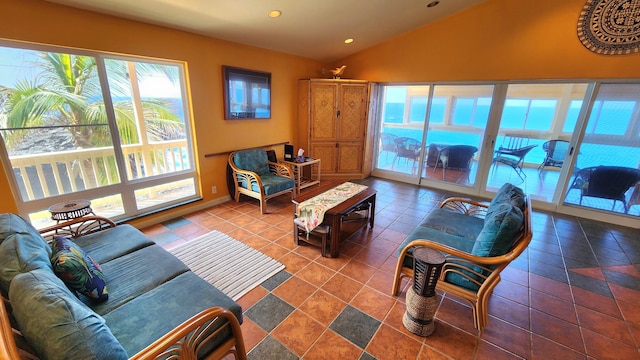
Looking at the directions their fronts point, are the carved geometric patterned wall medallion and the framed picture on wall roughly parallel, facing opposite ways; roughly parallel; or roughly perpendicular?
roughly perpendicular

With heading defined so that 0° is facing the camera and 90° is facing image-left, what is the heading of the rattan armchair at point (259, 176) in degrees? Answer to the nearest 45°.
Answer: approximately 315°

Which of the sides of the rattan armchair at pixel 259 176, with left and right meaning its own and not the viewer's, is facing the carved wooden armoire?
left

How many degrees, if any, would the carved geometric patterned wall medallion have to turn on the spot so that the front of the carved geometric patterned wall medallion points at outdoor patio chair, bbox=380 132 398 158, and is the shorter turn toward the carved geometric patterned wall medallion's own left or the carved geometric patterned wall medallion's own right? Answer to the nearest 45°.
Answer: approximately 90° to the carved geometric patterned wall medallion's own right

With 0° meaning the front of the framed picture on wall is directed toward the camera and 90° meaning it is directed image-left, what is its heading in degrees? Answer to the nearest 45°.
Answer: approximately 315°

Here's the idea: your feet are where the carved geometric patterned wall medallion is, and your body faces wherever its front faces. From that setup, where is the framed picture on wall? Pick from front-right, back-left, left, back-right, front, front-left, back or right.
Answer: front-right

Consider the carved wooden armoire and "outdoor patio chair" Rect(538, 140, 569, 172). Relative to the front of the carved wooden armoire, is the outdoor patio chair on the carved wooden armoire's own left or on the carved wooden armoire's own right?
on the carved wooden armoire's own left

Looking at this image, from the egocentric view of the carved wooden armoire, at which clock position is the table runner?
The table runner is roughly at 12 o'clock from the carved wooden armoire.

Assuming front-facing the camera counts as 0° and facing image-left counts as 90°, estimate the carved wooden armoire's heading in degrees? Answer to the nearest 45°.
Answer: approximately 0°
